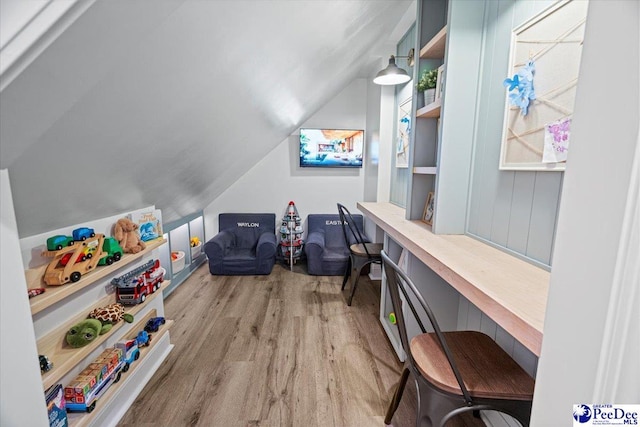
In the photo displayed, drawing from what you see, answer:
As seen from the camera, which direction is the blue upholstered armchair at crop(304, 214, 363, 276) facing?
toward the camera

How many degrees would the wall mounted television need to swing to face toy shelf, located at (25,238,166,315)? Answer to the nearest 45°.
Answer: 0° — it already faces it

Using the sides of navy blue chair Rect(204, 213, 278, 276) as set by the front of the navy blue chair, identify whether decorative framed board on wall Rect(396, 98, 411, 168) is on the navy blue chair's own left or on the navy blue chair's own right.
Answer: on the navy blue chair's own left

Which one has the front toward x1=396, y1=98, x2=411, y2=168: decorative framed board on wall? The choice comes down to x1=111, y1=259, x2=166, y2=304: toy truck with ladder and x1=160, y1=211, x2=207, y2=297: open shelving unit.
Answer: the open shelving unit

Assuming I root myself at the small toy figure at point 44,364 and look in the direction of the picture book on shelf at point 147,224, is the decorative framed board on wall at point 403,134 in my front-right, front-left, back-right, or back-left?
front-right

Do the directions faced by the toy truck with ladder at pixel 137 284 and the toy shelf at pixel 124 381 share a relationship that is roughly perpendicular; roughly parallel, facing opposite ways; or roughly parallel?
roughly perpendicular

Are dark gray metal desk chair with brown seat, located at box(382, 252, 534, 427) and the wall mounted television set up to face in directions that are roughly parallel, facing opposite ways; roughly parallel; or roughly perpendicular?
roughly perpendicular

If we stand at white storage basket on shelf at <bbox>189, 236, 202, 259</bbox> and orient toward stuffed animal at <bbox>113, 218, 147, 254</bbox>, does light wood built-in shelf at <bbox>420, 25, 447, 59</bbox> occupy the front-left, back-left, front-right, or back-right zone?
front-left

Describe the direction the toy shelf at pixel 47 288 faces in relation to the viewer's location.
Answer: facing the viewer and to the right of the viewer

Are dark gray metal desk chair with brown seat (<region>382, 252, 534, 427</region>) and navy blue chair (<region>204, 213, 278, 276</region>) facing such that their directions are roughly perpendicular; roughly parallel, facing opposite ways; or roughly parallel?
roughly perpendicular

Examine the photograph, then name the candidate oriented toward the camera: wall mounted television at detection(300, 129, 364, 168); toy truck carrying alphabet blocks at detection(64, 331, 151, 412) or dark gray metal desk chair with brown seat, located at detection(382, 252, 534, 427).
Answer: the wall mounted television

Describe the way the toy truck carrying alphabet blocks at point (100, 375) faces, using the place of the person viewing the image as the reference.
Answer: facing away from the viewer and to the right of the viewer

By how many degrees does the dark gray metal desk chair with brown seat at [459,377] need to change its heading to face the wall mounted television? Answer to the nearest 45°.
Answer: approximately 90° to its left

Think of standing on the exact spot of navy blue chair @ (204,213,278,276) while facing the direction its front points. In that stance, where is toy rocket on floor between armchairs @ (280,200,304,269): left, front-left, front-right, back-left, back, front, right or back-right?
left

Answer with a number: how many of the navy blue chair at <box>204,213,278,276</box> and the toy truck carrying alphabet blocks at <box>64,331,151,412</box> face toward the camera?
1
